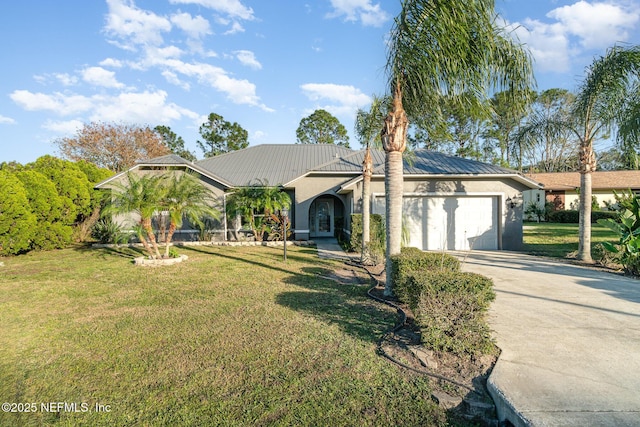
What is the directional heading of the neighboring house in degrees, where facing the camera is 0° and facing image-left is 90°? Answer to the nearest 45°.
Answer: approximately 0°

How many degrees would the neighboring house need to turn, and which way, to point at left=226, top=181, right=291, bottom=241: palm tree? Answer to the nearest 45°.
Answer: approximately 45° to its right

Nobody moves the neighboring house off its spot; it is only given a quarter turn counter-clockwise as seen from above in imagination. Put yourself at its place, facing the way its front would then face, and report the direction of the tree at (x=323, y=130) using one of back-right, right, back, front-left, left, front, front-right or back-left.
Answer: back

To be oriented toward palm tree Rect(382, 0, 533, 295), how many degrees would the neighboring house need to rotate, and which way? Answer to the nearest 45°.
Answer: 0° — it already faces it

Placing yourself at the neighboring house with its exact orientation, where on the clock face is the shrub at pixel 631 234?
The shrub is roughly at 12 o'clock from the neighboring house.

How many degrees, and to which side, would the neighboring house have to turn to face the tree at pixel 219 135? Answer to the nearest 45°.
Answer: approximately 90° to its right
